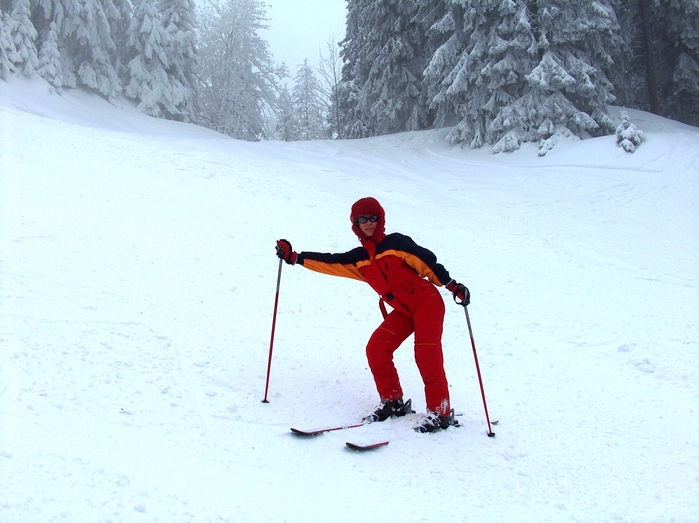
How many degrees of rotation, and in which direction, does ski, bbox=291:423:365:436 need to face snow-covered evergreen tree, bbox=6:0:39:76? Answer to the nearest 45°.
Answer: approximately 45° to its right

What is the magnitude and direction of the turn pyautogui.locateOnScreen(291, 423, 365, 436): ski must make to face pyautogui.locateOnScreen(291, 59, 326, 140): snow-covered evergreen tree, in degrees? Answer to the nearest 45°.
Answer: approximately 90° to its right

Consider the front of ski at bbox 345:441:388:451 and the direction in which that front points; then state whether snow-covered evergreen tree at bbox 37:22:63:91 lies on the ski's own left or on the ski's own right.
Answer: on the ski's own right

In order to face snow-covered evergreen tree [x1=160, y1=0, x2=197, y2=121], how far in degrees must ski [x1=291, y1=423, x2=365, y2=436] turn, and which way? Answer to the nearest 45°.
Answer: approximately 90° to its right

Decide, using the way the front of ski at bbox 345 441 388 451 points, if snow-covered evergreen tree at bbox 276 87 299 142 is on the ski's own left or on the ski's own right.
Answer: on the ski's own right

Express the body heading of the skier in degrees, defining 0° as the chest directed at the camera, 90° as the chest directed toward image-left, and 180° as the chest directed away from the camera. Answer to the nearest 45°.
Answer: approximately 45°

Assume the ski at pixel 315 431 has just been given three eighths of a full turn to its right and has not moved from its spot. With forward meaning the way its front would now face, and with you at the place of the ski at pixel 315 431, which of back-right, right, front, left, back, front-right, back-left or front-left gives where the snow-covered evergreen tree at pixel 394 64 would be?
front-left

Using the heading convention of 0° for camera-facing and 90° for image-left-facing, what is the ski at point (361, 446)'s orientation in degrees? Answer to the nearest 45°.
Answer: approximately 90°

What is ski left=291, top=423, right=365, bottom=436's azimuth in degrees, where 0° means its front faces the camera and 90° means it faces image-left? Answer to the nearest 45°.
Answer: approximately 90°

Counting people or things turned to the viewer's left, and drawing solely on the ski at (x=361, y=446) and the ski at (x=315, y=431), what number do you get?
2
